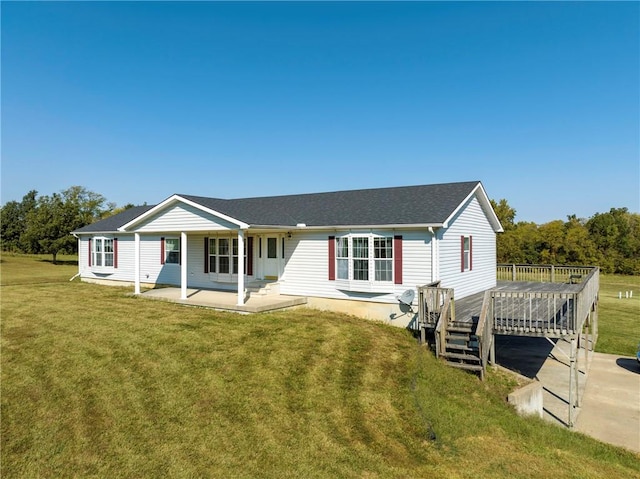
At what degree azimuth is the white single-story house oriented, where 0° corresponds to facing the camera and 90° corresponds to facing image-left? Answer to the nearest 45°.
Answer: approximately 45°

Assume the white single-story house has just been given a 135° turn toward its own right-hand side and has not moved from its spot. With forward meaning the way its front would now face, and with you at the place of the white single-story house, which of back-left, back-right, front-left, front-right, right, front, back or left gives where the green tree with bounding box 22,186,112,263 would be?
front-left
